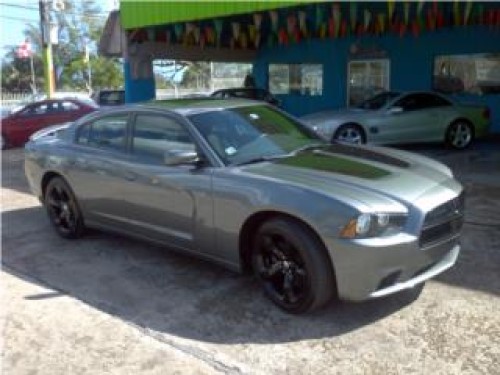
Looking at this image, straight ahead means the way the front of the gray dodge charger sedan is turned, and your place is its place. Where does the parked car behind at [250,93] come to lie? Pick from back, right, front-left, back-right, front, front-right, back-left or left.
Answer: back-left

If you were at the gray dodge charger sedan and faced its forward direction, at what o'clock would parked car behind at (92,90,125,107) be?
The parked car behind is roughly at 7 o'clock from the gray dodge charger sedan.

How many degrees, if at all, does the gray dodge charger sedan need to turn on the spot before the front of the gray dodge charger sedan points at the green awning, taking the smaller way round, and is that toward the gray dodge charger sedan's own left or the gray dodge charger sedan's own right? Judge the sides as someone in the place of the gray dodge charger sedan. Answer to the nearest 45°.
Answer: approximately 135° to the gray dodge charger sedan's own left

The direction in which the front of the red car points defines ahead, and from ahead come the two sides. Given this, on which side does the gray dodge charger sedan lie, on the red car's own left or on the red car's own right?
on the red car's own left

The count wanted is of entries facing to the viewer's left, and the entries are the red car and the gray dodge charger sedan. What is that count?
1

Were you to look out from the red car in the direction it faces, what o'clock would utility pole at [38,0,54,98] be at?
The utility pole is roughly at 3 o'clock from the red car.

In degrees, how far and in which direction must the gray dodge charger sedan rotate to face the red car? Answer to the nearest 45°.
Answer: approximately 180°

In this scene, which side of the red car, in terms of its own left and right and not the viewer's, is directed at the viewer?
left

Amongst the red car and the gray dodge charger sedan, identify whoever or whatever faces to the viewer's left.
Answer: the red car

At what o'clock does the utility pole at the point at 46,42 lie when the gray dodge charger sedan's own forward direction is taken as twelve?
The utility pole is roughly at 7 o'clock from the gray dodge charger sedan.
